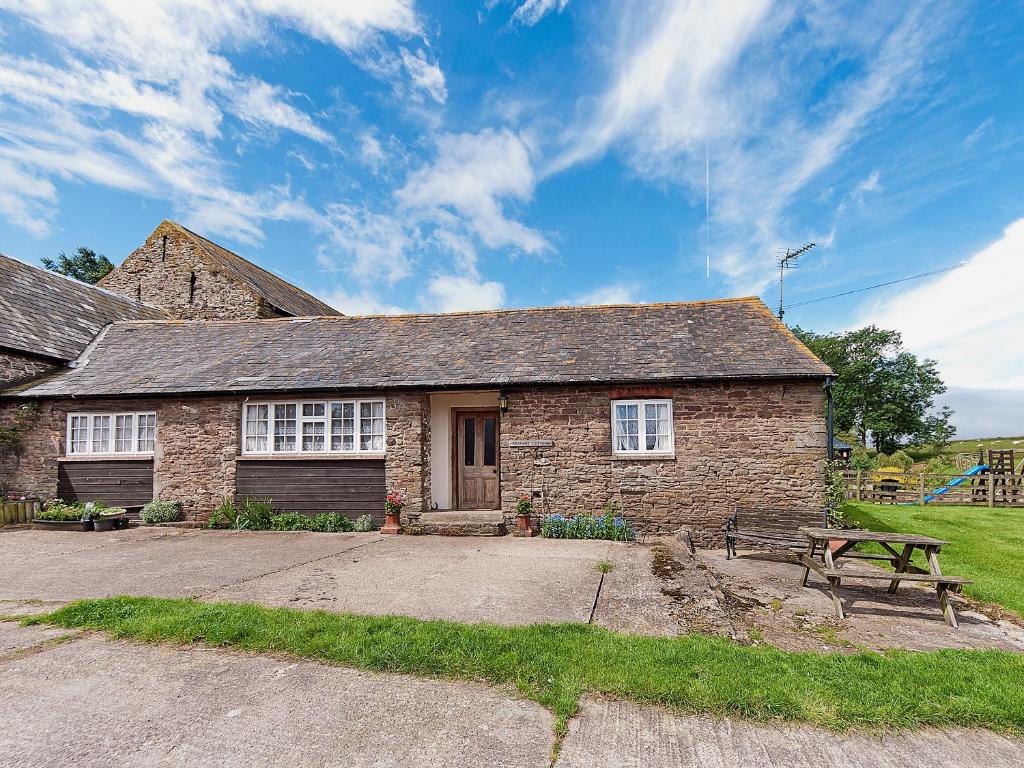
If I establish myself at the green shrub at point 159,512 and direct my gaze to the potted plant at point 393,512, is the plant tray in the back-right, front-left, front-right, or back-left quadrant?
back-right

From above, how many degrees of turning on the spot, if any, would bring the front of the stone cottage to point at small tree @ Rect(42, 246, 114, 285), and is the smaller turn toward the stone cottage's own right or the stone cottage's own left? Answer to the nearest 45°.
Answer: approximately 135° to the stone cottage's own right

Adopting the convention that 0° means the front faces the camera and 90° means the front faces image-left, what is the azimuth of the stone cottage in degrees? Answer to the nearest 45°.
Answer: approximately 0°

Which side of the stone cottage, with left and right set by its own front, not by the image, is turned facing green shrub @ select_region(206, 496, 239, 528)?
right

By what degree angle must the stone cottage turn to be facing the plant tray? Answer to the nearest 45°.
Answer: approximately 90° to its right

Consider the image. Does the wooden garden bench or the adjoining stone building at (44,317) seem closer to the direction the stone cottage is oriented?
the wooden garden bench

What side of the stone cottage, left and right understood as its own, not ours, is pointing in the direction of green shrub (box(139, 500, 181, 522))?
right

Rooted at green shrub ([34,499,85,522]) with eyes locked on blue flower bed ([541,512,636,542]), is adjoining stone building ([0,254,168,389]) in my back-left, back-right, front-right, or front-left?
back-left

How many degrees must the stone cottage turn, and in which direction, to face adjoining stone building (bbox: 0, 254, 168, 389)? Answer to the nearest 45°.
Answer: approximately 135° to its right
